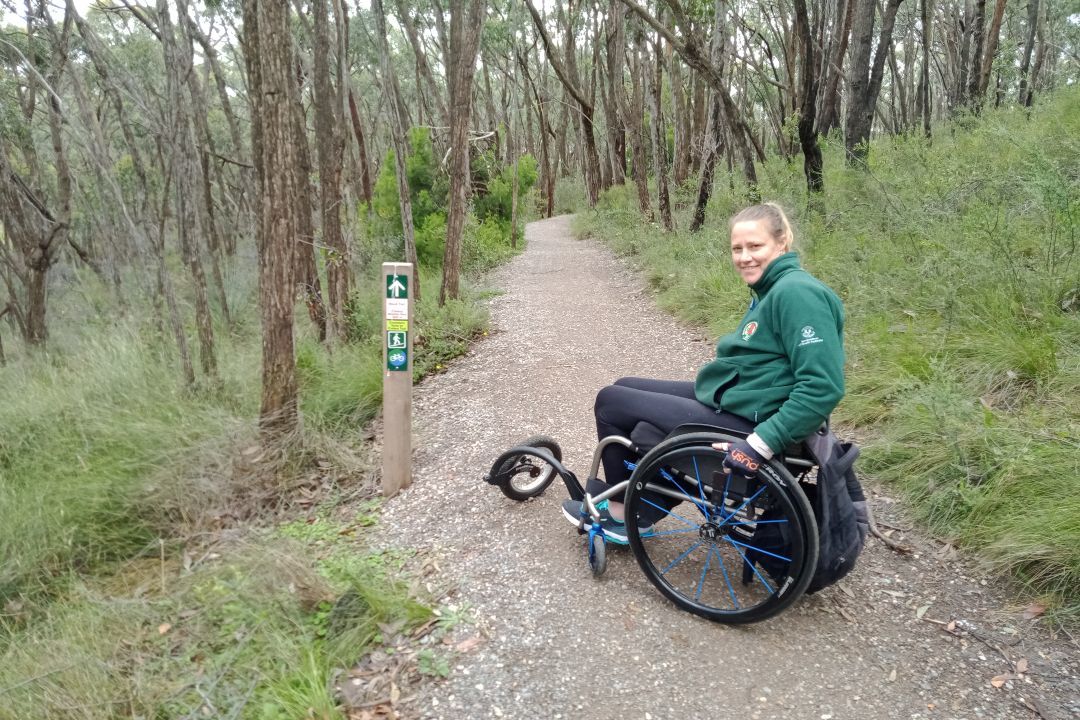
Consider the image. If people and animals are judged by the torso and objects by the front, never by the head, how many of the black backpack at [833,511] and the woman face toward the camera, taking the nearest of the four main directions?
0

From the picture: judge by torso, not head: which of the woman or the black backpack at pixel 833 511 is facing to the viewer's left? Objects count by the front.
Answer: the woman

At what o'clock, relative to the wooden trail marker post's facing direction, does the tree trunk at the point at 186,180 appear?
The tree trunk is roughly at 5 o'clock from the wooden trail marker post.

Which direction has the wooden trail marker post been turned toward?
toward the camera

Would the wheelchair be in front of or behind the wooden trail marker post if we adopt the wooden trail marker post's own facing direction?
in front

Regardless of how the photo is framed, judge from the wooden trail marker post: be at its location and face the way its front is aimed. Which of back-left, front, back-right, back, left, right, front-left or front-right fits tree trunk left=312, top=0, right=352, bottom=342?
back

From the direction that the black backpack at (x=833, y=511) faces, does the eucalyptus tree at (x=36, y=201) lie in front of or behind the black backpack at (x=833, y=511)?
behind

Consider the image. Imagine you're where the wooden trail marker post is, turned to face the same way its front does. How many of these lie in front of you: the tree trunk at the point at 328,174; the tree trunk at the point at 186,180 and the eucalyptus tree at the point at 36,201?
0

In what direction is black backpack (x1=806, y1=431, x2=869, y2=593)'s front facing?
to the viewer's right

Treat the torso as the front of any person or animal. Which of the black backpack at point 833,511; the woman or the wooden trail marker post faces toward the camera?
the wooden trail marker post

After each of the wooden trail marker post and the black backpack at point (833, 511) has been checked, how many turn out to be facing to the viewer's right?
1

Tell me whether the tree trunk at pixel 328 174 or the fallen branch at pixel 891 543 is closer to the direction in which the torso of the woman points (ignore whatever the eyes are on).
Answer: the tree trunk

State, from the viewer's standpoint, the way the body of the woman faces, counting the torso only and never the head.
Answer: to the viewer's left

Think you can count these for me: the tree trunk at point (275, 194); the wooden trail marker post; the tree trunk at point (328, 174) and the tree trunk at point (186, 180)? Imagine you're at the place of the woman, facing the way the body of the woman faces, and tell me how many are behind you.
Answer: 0

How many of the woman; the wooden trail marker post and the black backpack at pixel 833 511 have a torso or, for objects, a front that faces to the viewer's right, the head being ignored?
1

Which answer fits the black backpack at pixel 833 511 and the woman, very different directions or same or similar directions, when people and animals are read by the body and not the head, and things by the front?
very different directions
